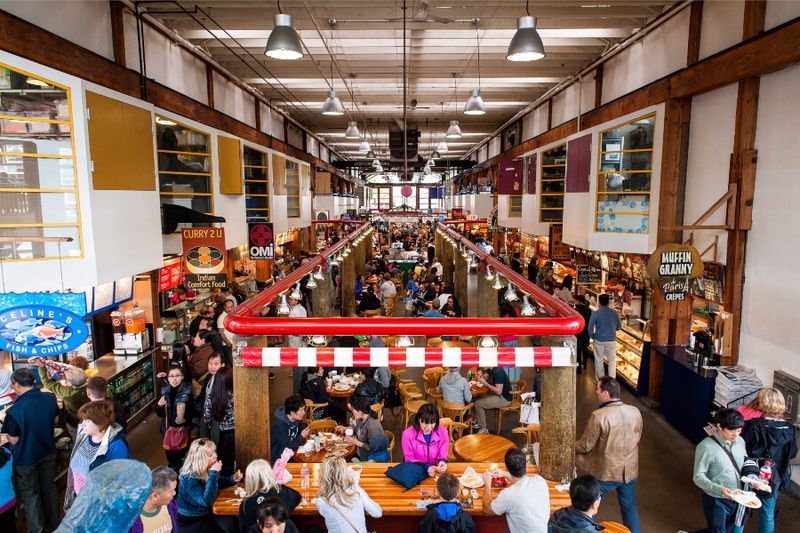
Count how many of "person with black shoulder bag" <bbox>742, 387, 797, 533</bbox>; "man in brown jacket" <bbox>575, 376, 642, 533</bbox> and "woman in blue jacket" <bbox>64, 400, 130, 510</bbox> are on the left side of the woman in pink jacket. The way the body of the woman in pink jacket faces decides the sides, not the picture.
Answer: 2

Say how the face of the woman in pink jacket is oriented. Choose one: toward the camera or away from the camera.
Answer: toward the camera

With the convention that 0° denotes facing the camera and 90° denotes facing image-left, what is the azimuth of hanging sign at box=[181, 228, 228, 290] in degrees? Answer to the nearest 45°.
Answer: approximately 0°

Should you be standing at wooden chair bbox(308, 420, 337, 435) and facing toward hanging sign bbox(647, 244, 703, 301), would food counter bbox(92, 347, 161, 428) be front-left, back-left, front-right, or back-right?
back-left

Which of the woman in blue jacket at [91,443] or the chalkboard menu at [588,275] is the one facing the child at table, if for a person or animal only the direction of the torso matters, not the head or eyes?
the chalkboard menu

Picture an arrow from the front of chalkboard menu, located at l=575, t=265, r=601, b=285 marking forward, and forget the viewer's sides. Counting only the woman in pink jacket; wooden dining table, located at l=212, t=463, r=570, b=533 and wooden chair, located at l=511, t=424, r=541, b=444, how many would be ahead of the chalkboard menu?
3

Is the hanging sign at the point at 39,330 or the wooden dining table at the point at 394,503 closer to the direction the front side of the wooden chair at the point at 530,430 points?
the hanging sign

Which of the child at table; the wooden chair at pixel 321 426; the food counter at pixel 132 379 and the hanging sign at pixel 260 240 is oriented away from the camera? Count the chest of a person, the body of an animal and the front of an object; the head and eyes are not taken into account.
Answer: the child at table

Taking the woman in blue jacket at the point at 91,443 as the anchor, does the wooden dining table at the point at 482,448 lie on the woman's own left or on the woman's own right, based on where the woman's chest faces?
on the woman's own left

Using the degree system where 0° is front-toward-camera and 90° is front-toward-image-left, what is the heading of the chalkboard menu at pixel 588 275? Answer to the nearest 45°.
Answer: approximately 0°

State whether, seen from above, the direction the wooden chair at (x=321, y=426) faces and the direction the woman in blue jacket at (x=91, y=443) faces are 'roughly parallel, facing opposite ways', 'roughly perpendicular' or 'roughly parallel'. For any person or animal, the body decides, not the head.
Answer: roughly perpendicular

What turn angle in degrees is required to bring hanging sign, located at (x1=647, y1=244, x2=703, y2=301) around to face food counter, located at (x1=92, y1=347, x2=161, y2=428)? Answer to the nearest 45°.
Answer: approximately 90° to its right

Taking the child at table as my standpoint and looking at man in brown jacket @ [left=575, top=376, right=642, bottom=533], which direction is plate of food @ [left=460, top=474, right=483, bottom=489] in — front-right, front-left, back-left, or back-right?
front-left

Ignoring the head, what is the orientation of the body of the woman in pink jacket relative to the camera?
toward the camera

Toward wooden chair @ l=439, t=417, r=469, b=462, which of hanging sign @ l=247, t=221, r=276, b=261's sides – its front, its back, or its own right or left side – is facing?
front

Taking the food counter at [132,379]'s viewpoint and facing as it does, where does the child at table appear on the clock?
The child at table is roughly at 1 o'clock from the food counter.

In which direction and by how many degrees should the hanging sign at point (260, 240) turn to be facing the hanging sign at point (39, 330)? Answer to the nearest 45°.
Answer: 0° — it already faces it

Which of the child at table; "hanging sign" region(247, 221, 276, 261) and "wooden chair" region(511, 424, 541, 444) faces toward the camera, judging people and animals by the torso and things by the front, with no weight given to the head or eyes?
the hanging sign
